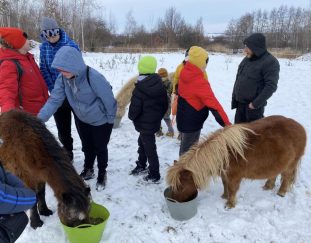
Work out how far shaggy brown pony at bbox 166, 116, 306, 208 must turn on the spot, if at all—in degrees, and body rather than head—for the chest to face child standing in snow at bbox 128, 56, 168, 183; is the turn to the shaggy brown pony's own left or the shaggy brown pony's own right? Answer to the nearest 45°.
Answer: approximately 45° to the shaggy brown pony's own right

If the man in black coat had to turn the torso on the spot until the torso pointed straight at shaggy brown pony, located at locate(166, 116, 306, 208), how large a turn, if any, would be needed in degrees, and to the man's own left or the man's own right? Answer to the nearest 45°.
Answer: approximately 45° to the man's own left

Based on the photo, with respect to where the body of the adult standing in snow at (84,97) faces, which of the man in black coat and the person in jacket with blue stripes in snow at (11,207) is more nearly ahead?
the person in jacket with blue stripes in snow

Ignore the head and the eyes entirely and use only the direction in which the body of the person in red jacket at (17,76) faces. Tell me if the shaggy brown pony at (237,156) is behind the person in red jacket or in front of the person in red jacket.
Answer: in front

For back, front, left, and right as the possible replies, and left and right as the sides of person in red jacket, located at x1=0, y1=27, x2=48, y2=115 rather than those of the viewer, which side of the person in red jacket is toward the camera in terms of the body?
right

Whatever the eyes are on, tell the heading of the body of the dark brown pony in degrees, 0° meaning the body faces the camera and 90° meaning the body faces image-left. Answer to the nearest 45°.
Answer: approximately 315°

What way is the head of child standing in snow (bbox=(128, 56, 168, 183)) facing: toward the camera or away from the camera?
away from the camera

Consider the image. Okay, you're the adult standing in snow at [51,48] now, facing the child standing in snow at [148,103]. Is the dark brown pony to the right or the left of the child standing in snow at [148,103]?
right

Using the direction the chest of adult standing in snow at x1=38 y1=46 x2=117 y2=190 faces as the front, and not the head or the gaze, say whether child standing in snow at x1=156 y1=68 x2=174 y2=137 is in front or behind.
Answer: behind
